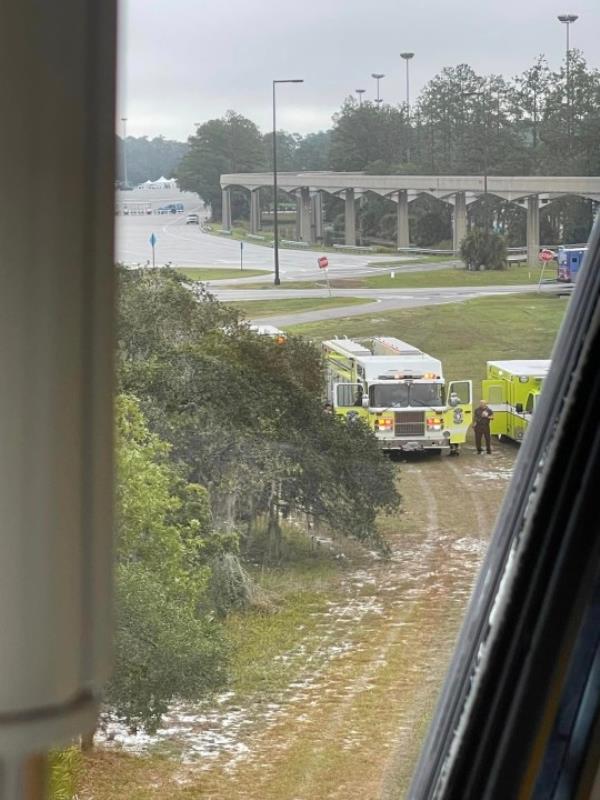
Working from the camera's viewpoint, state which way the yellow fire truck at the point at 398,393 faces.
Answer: facing the viewer

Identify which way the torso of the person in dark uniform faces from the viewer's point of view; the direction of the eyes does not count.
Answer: toward the camera

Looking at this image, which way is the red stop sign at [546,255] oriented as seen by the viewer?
toward the camera
